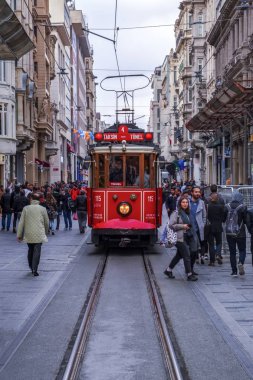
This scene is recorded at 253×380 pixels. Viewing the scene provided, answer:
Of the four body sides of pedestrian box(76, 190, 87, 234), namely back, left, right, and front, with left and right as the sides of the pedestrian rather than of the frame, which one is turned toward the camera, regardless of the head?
back

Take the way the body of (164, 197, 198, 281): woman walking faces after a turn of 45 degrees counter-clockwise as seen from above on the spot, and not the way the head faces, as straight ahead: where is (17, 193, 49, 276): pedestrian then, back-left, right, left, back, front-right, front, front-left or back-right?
back

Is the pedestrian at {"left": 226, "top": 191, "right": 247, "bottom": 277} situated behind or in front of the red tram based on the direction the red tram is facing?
in front

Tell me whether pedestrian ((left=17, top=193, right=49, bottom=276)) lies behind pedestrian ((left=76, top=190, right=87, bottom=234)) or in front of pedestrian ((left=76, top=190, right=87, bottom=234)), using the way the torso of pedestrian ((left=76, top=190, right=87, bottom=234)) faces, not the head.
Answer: behind

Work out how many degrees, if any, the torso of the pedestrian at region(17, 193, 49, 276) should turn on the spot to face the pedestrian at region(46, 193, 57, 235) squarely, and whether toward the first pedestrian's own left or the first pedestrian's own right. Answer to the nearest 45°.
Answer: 0° — they already face them

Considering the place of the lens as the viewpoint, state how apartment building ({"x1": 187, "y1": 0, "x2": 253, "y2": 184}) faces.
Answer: facing to the left of the viewer

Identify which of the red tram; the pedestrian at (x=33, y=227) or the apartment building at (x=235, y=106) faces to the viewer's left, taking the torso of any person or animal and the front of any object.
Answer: the apartment building

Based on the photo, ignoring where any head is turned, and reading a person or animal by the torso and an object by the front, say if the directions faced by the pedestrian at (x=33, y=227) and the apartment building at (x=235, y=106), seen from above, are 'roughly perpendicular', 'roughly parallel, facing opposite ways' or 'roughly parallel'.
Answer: roughly perpendicular

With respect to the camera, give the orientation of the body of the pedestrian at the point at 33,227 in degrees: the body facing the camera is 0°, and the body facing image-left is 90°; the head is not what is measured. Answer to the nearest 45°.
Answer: approximately 180°
